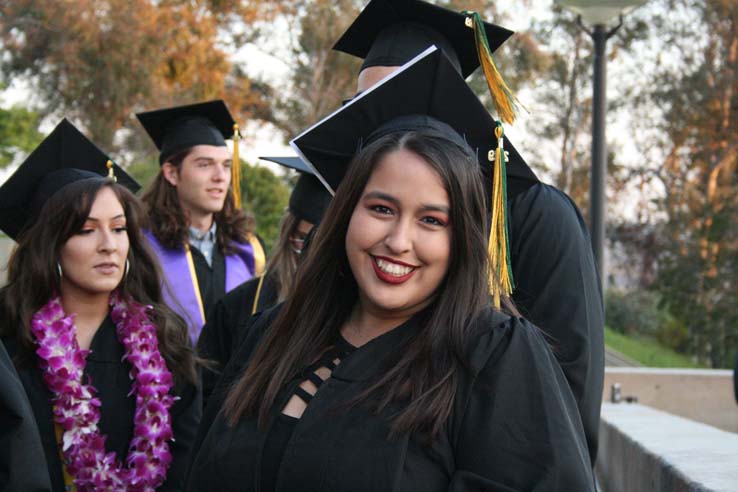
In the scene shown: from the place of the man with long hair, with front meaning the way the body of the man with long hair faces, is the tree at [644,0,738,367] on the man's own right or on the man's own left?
on the man's own left

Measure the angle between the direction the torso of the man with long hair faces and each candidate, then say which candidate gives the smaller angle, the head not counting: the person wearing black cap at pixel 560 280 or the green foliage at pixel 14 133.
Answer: the person wearing black cap

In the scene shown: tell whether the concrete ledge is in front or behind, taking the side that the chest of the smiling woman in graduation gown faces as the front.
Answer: behind

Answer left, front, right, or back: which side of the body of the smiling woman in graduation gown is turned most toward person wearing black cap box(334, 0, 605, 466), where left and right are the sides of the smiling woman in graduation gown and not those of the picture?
back

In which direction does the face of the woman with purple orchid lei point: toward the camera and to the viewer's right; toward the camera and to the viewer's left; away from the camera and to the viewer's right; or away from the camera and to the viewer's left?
toward the camera and to the viewer's right

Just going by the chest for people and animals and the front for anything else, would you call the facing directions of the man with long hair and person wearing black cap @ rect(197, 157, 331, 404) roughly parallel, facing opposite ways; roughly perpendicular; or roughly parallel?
roughly parallel

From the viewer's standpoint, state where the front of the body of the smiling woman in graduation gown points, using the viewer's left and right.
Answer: facing the viewer and to the left of the viewer

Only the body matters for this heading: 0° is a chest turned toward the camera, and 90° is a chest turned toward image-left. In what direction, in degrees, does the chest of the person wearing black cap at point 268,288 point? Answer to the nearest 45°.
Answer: approximately 315°

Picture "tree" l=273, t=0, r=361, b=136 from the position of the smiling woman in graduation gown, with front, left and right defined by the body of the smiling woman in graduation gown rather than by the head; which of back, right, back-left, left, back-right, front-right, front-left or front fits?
back-right

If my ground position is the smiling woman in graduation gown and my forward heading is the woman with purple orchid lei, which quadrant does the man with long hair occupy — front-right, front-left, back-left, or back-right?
front-right

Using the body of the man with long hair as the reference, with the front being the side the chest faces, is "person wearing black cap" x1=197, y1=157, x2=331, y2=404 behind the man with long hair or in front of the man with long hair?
in front

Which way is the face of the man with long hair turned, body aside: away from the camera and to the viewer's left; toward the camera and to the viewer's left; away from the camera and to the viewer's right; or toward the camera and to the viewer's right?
toward the camera and to the viewer's right
